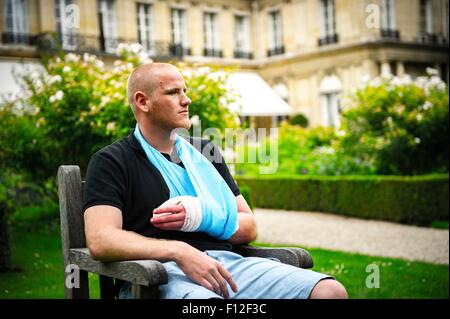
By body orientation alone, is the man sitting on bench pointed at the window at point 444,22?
no

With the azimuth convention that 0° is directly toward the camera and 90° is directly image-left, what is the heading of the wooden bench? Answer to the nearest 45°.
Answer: approximately 315°

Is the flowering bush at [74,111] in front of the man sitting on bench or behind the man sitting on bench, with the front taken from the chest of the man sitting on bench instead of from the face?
behind

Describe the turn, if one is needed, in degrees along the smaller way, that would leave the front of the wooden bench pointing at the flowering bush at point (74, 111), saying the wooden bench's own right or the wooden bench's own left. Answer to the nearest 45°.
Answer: approximately 135° to the wooden bench's own left

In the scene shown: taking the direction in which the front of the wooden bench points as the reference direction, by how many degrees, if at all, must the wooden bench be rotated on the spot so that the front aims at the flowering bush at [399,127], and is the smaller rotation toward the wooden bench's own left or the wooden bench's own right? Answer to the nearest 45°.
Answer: approximately 90° to the wooden bench's own left

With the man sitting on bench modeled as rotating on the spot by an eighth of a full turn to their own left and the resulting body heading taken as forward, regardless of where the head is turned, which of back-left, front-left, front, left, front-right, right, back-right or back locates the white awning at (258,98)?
left

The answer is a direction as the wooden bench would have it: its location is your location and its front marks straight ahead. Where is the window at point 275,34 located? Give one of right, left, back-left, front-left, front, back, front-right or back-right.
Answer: back-left

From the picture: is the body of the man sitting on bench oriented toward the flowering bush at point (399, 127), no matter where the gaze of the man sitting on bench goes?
no

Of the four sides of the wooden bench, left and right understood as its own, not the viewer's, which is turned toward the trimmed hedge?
left

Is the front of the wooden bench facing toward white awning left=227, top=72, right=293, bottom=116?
no

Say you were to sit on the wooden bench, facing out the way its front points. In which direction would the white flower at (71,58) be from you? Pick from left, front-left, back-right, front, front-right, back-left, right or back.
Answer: back-left

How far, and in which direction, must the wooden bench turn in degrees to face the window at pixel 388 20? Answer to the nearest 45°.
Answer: approximately 135° to its left

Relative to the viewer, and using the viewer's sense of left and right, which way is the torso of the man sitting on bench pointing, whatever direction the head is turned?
facing the viewer and to the right of the viewer
